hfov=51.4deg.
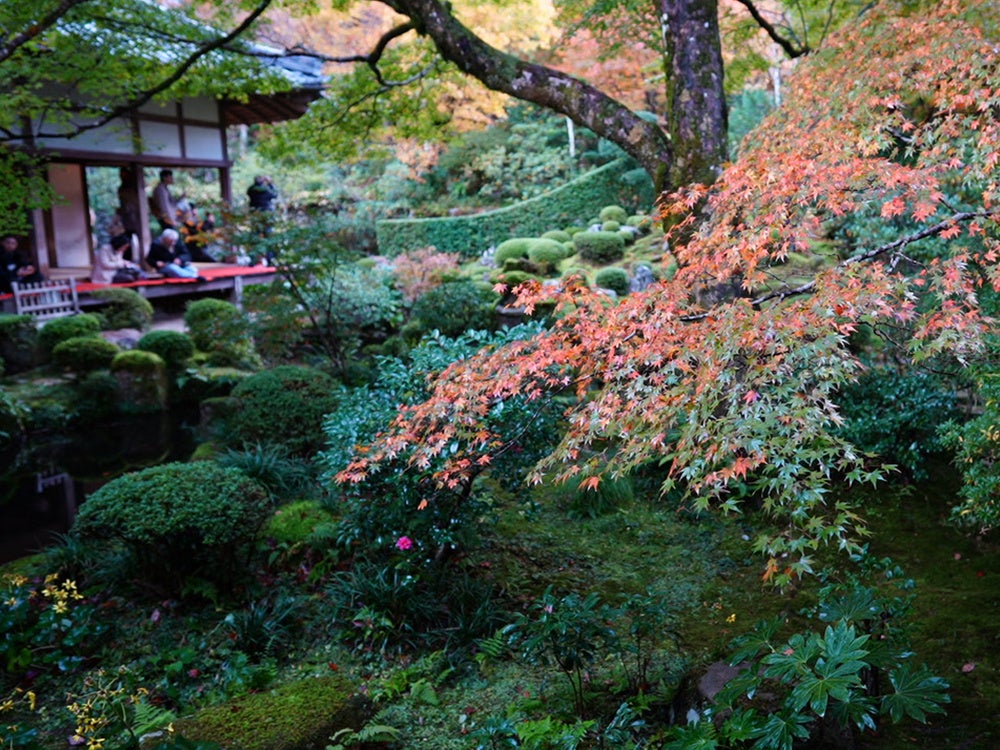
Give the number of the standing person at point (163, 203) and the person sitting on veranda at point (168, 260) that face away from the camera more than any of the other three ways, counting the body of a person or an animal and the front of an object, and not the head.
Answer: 0

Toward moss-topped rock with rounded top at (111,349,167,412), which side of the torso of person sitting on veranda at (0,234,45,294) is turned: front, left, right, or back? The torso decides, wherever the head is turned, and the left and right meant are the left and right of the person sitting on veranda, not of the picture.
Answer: front

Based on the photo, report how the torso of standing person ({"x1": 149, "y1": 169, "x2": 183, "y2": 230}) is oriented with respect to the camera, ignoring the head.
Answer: to the viewer's right

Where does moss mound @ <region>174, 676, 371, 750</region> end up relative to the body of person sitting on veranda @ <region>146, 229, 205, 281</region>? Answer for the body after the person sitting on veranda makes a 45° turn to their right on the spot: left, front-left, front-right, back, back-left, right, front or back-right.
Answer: front

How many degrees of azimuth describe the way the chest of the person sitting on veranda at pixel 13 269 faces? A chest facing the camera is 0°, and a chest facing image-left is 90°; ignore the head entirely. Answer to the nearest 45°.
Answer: approximately 315°

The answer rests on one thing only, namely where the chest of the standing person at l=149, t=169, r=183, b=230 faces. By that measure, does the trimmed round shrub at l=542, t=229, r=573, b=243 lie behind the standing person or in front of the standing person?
in front

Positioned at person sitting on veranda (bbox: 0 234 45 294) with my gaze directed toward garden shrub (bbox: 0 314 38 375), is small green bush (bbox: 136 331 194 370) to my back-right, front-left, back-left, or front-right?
front-left

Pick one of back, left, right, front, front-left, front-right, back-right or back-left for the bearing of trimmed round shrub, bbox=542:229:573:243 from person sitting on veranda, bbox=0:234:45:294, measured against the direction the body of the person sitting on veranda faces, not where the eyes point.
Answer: front-left

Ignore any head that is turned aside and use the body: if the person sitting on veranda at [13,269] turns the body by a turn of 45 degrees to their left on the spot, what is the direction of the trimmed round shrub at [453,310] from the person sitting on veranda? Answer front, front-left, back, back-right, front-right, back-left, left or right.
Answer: front-right

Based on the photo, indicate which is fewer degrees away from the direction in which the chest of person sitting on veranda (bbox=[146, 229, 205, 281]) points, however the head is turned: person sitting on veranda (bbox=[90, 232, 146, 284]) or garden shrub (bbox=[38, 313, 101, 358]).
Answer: the garden shrub

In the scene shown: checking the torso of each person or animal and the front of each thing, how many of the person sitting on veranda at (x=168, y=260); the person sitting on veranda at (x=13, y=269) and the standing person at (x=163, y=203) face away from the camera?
0

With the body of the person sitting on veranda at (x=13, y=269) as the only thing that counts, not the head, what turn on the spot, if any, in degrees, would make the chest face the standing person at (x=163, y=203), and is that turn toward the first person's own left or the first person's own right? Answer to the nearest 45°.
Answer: approximately 90° to the first person's own left

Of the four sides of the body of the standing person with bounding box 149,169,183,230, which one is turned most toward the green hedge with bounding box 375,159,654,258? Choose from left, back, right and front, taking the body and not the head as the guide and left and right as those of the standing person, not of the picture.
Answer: front

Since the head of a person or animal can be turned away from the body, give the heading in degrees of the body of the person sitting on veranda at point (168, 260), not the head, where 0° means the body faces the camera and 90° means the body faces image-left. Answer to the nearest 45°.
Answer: approximately 315°

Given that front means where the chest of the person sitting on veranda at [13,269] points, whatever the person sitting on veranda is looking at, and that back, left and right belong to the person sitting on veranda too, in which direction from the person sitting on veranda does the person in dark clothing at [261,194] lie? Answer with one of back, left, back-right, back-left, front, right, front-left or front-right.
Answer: left

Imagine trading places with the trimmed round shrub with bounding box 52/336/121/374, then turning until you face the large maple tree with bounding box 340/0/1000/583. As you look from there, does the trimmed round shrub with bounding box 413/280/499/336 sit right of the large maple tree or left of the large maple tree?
left
